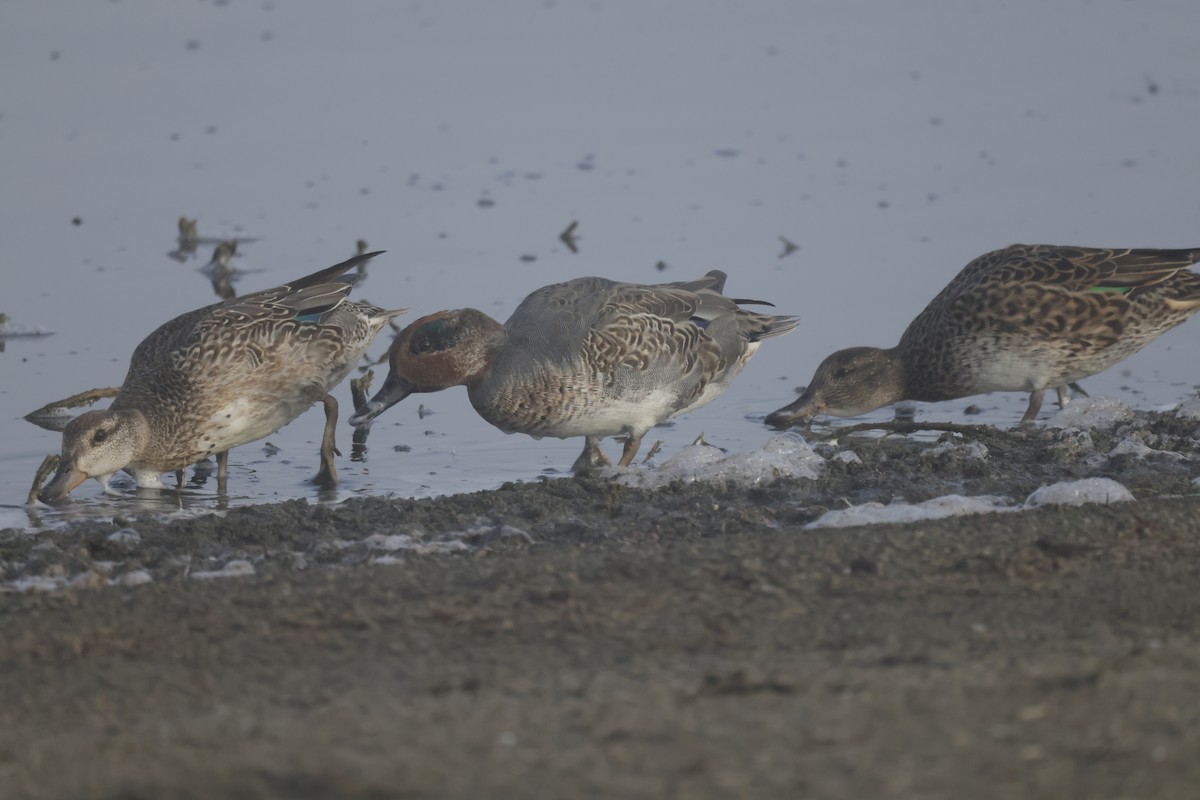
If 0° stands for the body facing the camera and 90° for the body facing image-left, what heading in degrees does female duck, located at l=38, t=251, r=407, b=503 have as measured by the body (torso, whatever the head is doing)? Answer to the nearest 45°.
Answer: approximately 90°

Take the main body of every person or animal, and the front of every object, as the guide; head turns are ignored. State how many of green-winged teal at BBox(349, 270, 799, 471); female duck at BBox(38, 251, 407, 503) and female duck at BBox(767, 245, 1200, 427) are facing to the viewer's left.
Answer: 3

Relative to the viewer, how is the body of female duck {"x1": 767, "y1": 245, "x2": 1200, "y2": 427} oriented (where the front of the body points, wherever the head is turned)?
to the viewer's left

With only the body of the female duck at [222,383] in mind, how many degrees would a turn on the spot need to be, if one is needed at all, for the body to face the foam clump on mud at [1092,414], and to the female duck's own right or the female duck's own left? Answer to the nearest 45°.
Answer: approximately 180°

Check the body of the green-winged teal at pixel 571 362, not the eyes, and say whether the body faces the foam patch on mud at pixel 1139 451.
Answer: no

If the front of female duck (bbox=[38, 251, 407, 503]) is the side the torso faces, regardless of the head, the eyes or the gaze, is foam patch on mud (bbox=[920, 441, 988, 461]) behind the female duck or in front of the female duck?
behind

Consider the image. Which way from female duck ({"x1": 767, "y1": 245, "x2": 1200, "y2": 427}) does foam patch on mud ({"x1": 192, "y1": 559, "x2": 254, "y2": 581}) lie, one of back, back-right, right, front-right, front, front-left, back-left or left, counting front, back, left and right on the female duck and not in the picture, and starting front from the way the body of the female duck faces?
front-left

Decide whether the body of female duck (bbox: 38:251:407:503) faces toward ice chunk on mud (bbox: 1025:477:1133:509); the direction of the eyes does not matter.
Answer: no

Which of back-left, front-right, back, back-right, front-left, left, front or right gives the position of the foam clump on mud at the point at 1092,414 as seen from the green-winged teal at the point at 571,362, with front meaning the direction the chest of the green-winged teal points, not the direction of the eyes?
back

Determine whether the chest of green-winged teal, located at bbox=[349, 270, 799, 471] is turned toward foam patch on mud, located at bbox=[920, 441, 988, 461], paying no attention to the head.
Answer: no

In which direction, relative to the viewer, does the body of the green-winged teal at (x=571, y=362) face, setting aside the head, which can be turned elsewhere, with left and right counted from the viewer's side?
facing to the left of the viewer

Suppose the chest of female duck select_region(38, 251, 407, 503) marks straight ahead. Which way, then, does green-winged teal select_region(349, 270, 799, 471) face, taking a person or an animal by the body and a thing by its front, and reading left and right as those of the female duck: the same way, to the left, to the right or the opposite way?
the same way

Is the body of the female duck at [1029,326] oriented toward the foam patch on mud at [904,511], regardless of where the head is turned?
no

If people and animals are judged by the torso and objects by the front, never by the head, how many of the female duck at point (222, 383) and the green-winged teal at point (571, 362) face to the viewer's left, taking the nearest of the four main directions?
2

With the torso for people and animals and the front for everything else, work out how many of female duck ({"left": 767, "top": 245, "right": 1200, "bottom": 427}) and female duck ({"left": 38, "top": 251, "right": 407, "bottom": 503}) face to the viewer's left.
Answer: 2

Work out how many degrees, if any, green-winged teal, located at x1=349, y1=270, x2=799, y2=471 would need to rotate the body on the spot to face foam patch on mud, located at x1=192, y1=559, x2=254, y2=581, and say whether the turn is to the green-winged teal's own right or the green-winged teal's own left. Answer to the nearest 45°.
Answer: approximately 45° to the green-winged teal's own left

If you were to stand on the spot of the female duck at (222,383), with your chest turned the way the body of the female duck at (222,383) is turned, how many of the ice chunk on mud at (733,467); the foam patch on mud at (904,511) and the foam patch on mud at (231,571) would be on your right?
0

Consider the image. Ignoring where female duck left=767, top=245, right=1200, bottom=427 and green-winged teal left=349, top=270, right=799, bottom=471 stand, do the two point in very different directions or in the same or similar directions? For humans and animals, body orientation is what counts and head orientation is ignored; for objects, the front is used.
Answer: same or similar directions
